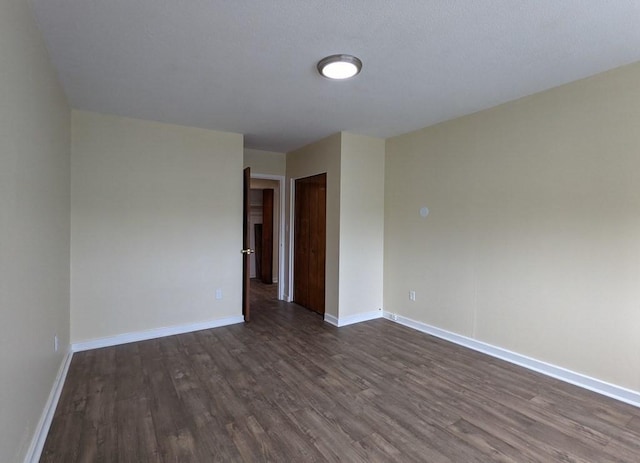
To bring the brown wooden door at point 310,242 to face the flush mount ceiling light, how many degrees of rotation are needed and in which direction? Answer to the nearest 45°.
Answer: approximately 45° to its left

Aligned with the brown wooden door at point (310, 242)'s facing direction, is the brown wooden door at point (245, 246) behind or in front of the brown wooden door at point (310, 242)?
in front

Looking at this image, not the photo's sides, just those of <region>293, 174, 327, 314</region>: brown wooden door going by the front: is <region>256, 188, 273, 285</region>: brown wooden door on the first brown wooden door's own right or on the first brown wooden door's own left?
on the first brown wooden door's own right

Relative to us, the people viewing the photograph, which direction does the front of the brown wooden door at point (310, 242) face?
facing the viewer and to the left of the viewer

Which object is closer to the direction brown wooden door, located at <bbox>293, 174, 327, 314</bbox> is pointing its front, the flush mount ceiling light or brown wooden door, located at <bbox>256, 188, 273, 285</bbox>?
the flush mount ceiling light
